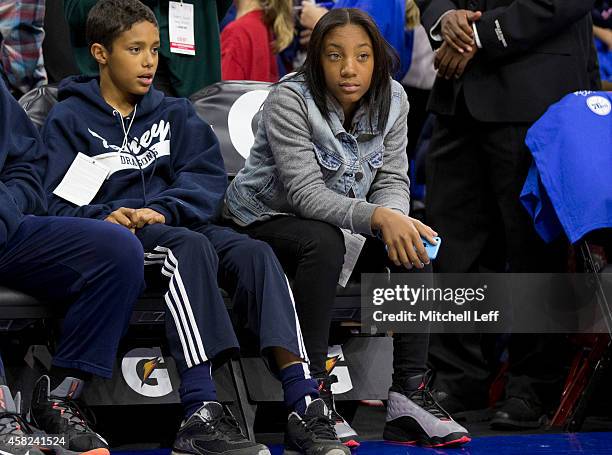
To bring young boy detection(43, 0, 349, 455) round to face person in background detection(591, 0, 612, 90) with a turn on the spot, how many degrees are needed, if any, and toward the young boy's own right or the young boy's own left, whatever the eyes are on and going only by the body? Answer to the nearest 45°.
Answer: approximately 90° to the young boy's own left

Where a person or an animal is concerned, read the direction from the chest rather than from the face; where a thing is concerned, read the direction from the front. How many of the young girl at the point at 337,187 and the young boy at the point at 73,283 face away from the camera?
0

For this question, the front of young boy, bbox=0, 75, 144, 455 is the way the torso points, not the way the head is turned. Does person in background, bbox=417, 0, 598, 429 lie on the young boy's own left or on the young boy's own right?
on the young boy's own left

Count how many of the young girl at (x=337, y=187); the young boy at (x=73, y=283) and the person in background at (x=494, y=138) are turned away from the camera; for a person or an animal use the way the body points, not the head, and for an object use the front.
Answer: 0

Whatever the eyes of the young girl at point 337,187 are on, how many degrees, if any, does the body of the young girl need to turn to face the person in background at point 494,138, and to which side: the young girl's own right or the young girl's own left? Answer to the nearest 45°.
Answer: approximately 90° to the young girl's own left

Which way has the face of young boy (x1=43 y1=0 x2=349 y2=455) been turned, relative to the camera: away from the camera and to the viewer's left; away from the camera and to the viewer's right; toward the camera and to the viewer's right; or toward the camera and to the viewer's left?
toward the camera and to the viewer's right

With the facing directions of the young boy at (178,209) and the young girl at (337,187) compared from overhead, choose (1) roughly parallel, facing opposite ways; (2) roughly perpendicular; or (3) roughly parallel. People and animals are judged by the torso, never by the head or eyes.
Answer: roughly parallel

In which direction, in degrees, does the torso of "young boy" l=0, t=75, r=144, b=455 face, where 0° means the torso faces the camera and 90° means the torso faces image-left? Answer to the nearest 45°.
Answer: approximately 315°

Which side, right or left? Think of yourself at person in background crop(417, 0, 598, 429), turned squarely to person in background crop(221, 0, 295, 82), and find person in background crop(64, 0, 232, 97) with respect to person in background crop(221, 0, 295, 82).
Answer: left

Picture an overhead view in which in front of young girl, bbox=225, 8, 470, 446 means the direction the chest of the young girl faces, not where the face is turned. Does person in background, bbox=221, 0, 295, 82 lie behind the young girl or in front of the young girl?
behind

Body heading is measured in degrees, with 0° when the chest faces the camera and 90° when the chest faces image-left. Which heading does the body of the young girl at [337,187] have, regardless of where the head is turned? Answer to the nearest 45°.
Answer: approximately 315°

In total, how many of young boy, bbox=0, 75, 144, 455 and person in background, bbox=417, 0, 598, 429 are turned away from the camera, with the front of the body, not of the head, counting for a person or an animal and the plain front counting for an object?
0

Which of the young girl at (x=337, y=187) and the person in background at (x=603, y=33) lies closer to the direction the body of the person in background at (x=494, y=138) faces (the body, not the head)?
the young girl

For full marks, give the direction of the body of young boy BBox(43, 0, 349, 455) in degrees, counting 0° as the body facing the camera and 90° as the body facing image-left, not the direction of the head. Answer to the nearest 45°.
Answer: approximately 315°

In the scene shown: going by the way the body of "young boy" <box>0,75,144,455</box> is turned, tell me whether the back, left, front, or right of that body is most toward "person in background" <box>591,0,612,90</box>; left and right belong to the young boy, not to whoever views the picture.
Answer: left
